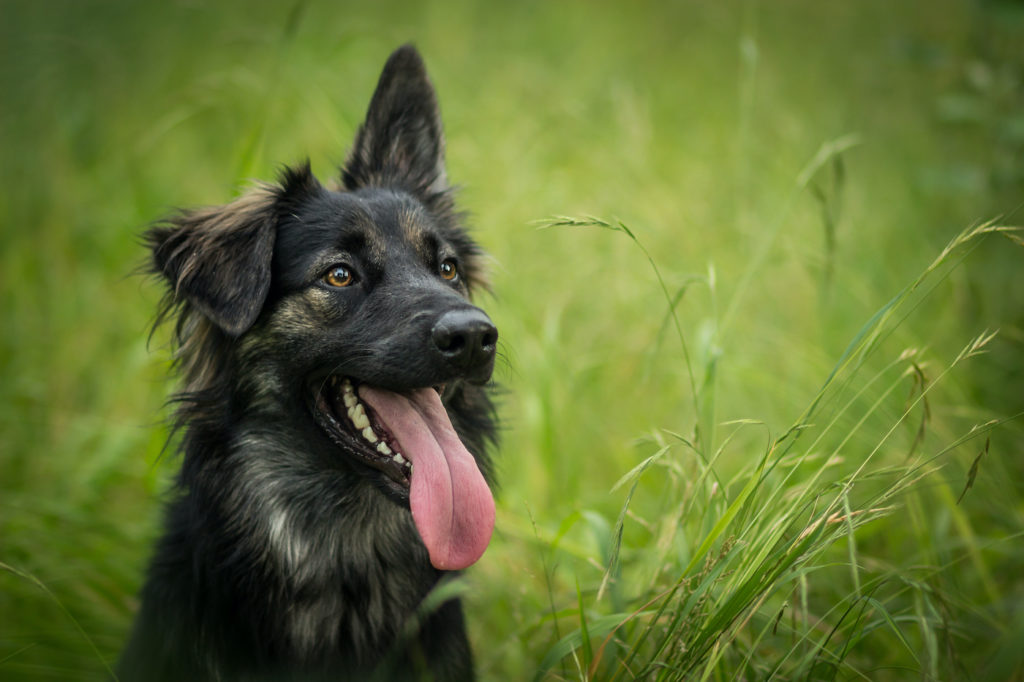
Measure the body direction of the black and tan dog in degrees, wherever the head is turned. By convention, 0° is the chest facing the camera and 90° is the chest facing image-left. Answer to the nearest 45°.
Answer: approximately 315°
